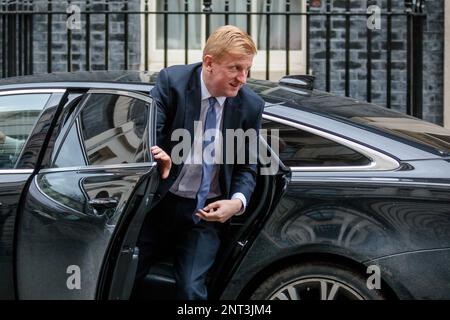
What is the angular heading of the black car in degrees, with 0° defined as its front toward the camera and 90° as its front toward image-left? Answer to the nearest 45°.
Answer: approximately 90°

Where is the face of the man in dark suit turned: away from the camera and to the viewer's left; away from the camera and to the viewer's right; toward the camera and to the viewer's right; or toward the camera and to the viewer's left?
toward the camera and to the viewer's right
